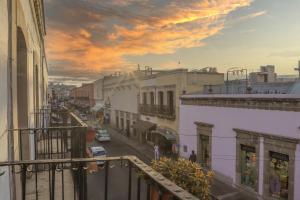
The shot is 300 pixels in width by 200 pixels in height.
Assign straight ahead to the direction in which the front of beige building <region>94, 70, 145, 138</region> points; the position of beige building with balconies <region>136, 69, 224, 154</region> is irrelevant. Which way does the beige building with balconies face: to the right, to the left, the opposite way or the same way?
the same way

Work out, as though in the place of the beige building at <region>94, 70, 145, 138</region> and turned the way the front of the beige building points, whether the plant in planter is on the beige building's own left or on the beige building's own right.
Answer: on the beige building's own left

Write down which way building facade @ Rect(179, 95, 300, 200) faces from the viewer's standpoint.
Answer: facing the viewer and to the left of the viewer

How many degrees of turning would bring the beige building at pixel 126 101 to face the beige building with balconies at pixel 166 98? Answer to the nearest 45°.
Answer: approximately 45° to its left

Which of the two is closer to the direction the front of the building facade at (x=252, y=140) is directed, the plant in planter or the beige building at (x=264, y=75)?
the plant in planter

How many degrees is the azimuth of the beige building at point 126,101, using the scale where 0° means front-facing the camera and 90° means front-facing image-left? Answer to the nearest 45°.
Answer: approximately 45°

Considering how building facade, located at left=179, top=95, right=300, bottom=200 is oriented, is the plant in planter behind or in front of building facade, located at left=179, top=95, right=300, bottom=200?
in front

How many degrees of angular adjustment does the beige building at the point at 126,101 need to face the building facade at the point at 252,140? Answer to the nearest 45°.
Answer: approximately 45° to its left

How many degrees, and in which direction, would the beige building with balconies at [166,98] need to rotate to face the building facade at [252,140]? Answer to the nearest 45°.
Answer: approximately 90° to its left

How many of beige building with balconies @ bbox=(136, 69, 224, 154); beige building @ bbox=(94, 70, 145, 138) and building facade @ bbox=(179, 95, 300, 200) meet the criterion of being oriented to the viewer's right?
0

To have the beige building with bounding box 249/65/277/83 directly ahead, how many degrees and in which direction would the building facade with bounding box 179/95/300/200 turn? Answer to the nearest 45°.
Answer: approximately 135° to its right

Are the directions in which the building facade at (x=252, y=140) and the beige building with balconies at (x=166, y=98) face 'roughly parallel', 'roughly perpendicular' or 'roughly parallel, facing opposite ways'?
roughly parallel

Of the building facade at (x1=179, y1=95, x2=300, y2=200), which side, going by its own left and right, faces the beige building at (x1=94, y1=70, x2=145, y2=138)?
right
